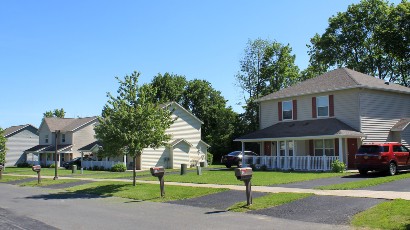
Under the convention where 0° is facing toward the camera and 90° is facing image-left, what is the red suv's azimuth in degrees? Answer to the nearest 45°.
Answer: approximately 225°

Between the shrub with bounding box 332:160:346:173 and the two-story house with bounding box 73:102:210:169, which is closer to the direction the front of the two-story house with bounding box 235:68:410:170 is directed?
the shrub

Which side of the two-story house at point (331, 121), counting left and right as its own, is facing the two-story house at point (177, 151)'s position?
right

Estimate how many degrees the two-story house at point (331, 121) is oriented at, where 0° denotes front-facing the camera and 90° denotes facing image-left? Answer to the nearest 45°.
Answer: approximately 45°

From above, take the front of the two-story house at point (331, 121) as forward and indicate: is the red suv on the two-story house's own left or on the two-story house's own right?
on the two-story house's own left

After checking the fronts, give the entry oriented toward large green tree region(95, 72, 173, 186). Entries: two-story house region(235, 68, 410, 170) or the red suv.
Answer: the two-story house
